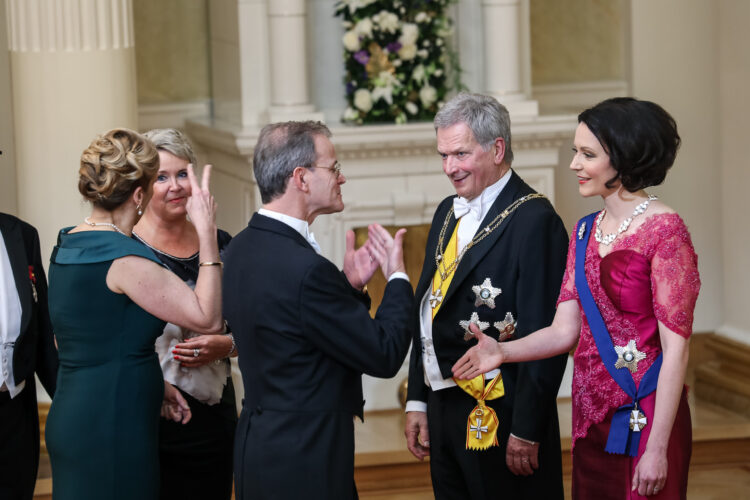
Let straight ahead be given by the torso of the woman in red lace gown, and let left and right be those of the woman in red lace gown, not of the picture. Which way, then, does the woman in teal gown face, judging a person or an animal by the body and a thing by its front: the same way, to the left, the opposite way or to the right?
the opposite way

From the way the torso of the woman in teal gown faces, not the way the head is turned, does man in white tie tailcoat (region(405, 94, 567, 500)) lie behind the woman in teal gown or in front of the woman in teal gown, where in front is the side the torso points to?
in front

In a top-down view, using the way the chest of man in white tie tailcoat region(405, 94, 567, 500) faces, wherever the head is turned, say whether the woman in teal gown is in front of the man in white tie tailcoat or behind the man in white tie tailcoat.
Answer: in front

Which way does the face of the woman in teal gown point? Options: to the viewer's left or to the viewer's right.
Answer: to the viewer's right

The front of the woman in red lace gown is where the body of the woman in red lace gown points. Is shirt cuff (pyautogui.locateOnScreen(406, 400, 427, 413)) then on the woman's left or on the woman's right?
on the woman's right

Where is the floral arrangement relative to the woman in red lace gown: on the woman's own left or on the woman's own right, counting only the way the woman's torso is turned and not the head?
on the woman's own right

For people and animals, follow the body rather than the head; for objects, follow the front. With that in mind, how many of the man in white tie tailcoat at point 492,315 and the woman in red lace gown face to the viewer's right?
0

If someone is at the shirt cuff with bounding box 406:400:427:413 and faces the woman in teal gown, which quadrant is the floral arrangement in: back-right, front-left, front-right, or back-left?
back-right

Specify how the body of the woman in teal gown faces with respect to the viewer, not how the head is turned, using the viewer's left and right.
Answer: facing away from the viewer and to the right of the viewer
